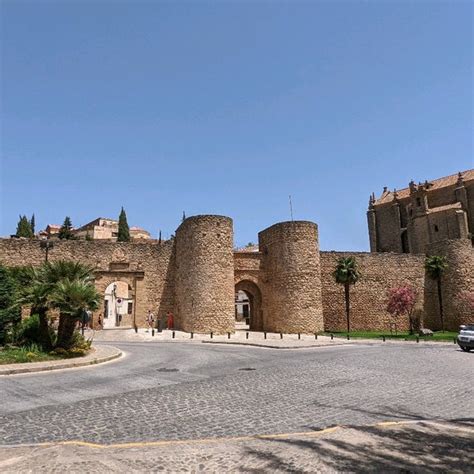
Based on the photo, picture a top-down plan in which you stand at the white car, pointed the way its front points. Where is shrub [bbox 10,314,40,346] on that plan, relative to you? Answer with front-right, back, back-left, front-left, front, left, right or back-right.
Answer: front

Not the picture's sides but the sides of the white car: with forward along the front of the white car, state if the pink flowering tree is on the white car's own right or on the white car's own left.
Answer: on the white car's own right

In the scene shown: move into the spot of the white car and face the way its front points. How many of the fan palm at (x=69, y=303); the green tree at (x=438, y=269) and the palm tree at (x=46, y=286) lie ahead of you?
2

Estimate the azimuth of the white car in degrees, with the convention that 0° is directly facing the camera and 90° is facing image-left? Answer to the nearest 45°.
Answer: approximately 45°

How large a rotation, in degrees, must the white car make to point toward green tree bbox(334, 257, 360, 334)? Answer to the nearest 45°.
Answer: approximately 90° to its right

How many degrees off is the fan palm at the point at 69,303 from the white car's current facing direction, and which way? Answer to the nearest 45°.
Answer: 0° — it already faces it

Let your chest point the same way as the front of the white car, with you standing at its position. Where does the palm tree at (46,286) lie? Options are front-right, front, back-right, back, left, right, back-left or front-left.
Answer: front

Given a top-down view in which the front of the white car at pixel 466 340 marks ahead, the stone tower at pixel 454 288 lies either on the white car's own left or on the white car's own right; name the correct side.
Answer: on the white car's own right

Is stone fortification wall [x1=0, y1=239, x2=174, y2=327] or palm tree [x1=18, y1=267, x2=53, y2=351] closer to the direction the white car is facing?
the palm tree

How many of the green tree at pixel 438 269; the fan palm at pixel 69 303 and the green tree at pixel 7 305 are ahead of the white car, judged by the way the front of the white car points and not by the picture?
2

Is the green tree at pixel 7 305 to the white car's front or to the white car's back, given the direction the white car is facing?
to the front

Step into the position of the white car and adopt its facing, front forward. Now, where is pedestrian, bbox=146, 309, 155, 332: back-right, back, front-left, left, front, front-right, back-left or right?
front-right

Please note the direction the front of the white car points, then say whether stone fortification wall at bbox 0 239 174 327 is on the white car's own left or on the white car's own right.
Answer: on the white car's own right

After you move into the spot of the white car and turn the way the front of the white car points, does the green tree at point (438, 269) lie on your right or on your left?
on your right
